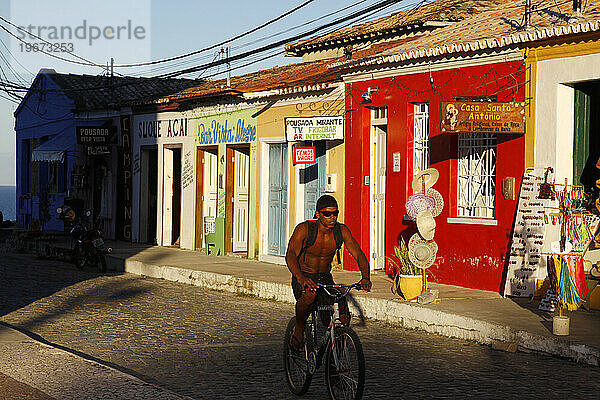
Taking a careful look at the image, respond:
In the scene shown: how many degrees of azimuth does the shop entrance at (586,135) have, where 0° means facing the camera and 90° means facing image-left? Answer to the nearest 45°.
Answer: approximately 45°

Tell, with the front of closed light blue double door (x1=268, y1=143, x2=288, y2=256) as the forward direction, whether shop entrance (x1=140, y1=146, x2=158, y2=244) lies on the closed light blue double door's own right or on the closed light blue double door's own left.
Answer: on the closed light blue double door's own right

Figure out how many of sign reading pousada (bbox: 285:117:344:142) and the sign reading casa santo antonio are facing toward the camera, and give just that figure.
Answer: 2

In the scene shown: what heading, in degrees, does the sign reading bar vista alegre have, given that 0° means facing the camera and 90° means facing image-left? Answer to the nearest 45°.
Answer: approximately 45°

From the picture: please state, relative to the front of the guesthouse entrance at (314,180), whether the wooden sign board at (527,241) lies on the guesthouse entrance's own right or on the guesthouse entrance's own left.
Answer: on the guesthouse entrance's own left

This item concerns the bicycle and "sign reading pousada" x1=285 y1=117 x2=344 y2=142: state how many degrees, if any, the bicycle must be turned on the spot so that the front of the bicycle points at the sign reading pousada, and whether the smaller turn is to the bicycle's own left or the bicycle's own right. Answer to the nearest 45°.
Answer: approximately 135° to the bicycle's own left

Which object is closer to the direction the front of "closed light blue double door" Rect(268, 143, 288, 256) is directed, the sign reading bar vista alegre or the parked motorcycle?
the parked motorcycle

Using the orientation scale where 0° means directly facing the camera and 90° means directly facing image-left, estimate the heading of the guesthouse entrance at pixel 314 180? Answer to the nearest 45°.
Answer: approximately 45°
